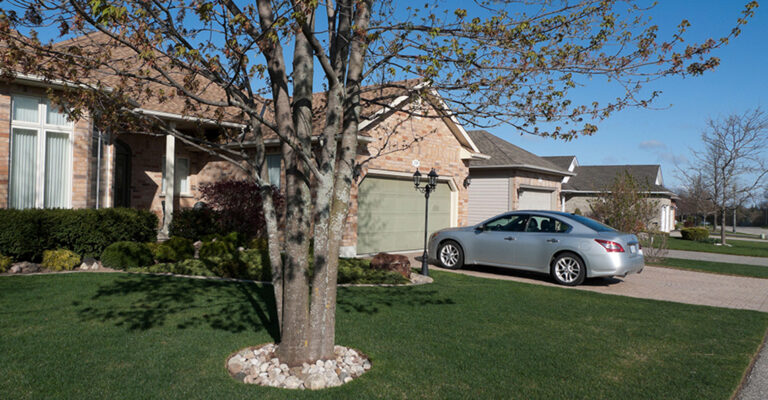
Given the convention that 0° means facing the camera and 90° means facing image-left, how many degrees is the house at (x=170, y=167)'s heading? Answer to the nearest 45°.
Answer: approximately 315°

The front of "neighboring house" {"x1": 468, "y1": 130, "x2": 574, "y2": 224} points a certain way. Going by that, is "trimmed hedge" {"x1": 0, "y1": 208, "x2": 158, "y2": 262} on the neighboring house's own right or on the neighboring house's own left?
on the neighboring house's own right

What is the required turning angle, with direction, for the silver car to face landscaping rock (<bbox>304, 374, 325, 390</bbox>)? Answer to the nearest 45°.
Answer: approximately 135° to its left

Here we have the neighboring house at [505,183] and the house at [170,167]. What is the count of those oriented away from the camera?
0

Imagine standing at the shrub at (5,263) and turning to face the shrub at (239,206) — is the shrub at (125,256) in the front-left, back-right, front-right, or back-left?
front-right

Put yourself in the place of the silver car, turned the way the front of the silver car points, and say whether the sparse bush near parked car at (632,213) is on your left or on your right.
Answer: on your right

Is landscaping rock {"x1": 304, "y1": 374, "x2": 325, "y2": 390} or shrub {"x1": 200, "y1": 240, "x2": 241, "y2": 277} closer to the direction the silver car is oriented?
the shrub

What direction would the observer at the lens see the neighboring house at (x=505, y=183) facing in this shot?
facing the viewer and to the right of the viewer

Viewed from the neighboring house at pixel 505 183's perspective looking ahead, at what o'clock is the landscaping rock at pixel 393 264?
The landscaping rock is roughly at 2 o'clock from the neighboring house.

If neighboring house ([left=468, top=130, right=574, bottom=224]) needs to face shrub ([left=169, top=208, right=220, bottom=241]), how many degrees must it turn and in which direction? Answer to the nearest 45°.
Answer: approximately 90° to its right

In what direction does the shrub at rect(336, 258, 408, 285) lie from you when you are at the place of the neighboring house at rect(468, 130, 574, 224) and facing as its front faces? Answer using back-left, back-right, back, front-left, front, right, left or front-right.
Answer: front-right

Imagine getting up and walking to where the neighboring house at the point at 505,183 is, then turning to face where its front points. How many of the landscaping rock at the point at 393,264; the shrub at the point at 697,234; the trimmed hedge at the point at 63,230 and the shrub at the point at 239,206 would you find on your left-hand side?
1

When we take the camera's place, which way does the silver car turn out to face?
facing away from the viewer and to the left of the viewer

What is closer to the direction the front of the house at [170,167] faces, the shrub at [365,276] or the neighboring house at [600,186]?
the shrub

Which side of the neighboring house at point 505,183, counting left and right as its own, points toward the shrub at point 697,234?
left
